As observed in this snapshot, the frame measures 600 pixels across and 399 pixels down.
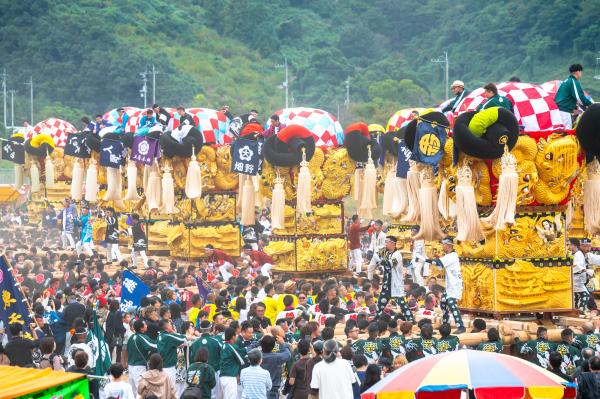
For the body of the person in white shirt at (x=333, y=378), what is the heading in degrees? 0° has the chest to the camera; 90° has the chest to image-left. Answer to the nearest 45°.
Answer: approximately 180°

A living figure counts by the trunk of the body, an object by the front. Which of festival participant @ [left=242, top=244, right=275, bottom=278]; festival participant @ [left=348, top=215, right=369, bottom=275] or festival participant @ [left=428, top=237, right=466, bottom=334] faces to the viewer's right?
festival participant @ [left=348, top=215, right=369, bottom=275]

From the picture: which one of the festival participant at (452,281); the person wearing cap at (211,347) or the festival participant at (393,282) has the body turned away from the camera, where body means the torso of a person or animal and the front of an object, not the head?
the person wearing cap

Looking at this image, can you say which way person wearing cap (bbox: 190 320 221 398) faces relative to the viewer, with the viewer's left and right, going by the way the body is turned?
facing away from the viewer

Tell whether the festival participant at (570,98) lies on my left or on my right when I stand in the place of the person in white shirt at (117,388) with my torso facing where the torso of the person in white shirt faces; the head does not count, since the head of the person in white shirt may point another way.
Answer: on my right

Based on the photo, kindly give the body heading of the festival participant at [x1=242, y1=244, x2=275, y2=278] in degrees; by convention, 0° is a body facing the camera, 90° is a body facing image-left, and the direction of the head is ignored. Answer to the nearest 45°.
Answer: approximately 90°

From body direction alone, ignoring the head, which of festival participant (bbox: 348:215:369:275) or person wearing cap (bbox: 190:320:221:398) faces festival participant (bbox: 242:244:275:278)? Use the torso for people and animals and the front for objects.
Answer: the person wearing cap

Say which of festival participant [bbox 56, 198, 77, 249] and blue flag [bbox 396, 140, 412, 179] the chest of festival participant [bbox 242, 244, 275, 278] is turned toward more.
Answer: the festival participant
